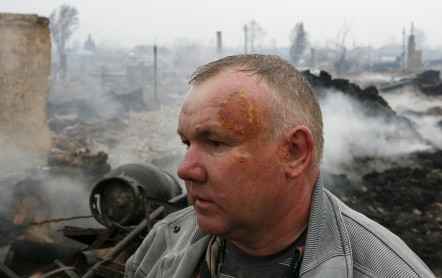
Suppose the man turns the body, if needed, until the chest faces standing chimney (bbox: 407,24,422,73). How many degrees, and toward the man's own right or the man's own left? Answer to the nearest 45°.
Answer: approximately 135° to the man's own right

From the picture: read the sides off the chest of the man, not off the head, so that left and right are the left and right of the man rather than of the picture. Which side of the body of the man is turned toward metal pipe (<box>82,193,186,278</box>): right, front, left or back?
right

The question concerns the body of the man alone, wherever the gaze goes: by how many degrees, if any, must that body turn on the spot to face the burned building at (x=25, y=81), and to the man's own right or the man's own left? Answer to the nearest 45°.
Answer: approximately 90° to the man's own right

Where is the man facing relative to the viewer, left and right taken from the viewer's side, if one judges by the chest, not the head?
facing the viewer and to the left of the viewer
